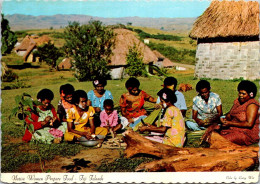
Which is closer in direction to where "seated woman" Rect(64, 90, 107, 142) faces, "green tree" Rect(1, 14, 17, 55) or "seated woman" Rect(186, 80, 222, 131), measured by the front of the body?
the seated woman

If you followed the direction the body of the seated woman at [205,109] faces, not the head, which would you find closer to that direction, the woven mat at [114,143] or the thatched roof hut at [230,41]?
the woven mat

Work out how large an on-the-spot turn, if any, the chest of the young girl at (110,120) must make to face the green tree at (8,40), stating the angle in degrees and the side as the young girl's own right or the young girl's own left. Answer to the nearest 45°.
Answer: approximately 135° to the young girl's own right

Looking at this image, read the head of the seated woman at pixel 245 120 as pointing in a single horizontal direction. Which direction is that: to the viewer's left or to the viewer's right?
to the viewer's left

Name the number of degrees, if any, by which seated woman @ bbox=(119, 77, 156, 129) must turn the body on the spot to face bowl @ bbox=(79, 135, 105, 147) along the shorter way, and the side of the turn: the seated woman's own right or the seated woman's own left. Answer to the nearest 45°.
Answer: approximately 90° to the seated woman's own right

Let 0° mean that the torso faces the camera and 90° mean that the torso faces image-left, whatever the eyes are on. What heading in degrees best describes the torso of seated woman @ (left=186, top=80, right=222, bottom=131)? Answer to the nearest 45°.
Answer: approximately 0°

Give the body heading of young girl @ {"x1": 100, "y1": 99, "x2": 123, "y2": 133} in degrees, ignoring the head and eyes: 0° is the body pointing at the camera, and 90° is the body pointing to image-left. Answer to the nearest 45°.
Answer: approximately 0°
